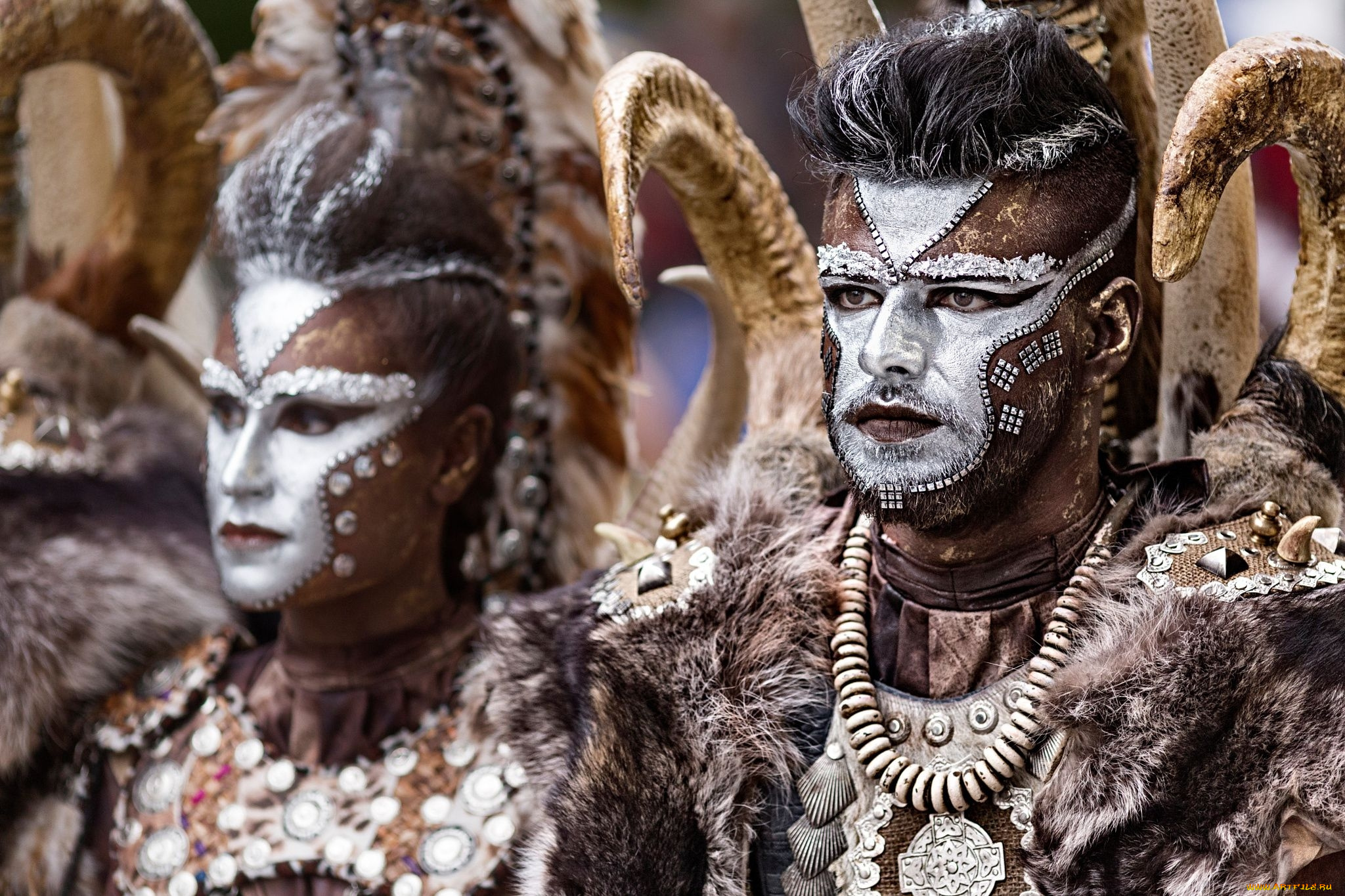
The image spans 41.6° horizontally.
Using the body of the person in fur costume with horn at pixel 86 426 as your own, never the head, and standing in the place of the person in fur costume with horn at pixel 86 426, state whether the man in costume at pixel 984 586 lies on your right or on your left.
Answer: on your left

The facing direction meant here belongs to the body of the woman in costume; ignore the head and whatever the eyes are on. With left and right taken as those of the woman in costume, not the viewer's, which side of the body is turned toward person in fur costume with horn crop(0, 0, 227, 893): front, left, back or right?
right

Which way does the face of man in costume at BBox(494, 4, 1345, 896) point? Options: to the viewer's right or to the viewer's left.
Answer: to the viewer's left

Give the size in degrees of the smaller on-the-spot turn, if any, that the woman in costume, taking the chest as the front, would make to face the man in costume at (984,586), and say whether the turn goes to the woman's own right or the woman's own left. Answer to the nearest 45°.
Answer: approximately 90° to the woman's own left

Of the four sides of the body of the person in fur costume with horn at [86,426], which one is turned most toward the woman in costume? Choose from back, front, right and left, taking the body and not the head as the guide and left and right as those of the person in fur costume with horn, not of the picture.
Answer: left

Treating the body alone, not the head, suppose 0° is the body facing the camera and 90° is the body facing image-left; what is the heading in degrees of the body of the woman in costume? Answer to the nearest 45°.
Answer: approximately 45°

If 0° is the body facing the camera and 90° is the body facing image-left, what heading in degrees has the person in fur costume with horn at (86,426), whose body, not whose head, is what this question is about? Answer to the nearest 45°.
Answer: approximately 45°
